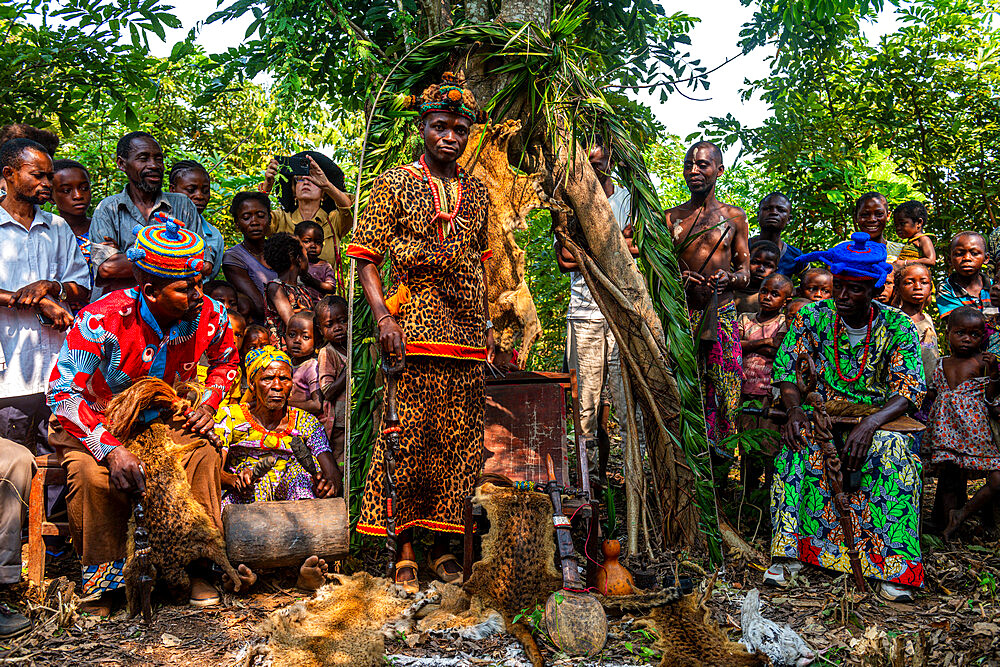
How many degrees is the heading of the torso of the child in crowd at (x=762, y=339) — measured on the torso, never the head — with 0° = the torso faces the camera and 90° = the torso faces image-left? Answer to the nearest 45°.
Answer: approximately 0°

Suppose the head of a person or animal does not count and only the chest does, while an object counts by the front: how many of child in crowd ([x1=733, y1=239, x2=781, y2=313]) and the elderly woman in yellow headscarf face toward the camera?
2

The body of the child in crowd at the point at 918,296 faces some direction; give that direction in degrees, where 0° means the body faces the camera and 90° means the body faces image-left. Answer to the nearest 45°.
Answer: approximately 0°

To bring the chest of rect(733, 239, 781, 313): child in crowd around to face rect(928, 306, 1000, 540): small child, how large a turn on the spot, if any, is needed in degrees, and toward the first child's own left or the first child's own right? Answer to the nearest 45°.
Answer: approximately 45° to the first child's own left
